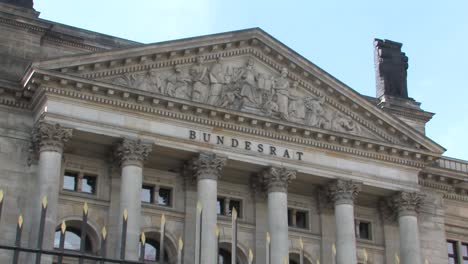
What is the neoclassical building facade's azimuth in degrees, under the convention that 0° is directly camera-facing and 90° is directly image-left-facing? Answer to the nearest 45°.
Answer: approximately 315°
